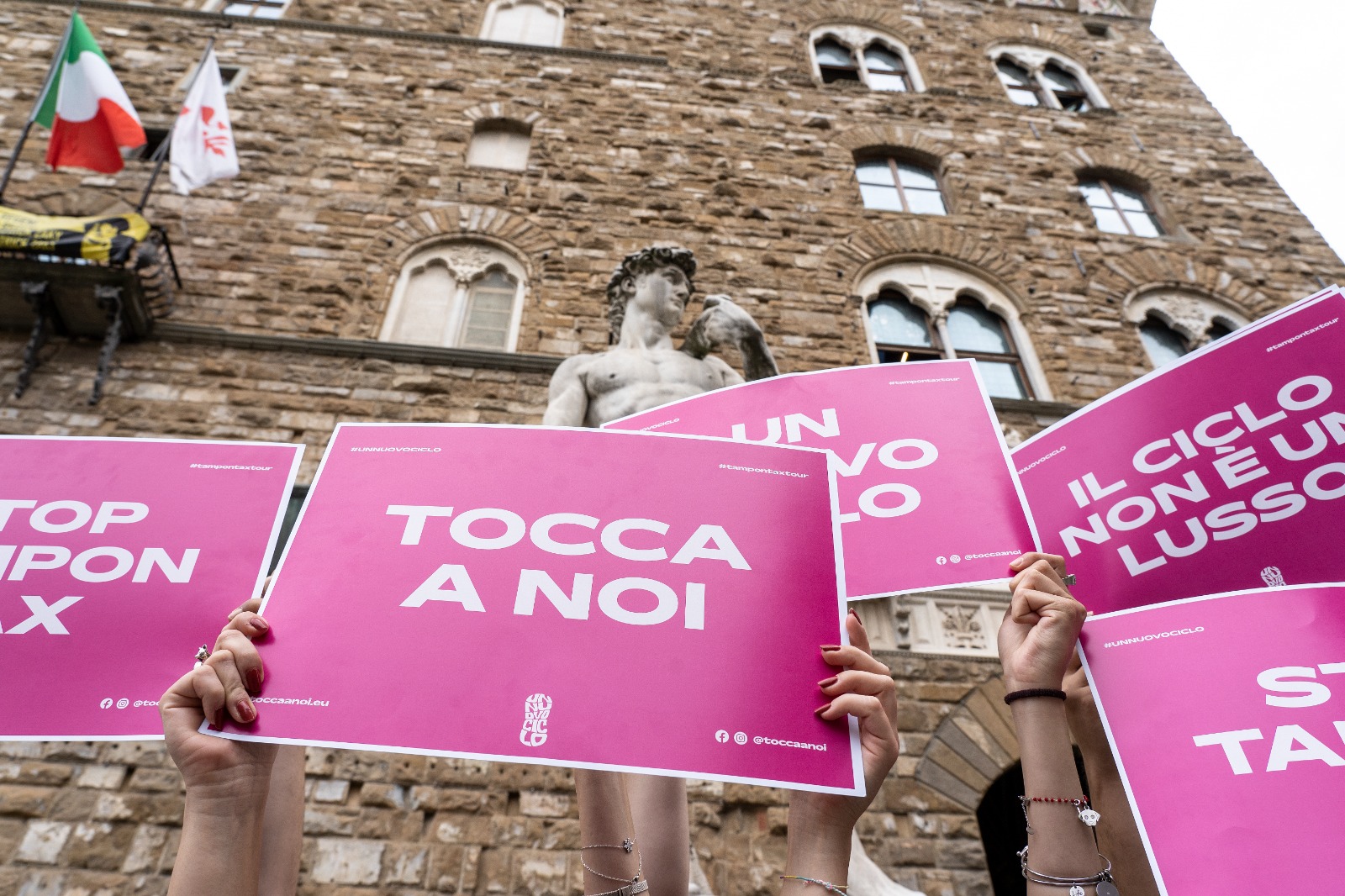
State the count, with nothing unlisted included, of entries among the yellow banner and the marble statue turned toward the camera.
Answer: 2

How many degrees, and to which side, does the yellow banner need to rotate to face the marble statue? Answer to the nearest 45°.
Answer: approximately 45° to its left

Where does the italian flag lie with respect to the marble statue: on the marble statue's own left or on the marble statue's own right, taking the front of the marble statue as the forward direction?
on the marble statue's own right

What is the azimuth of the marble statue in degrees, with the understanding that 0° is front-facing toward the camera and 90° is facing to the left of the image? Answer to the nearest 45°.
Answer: approximately 0°

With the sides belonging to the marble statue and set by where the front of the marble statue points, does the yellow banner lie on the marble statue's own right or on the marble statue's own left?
on the marble statue's own right

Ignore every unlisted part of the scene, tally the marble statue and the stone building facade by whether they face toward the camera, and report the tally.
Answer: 2
